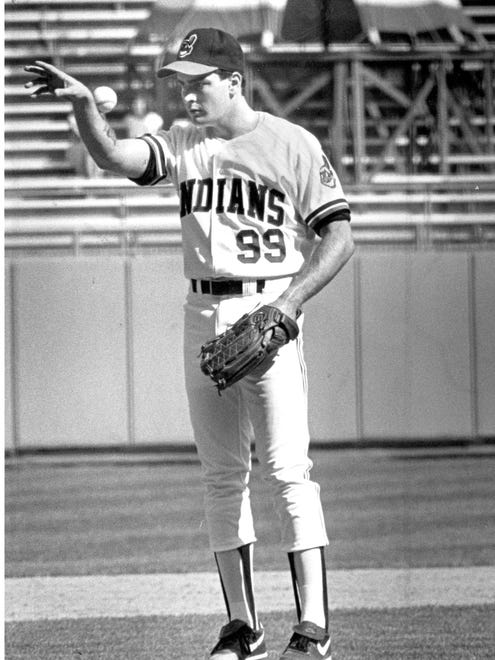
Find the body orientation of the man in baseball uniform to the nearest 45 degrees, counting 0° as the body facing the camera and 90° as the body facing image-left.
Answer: approximately 45°
